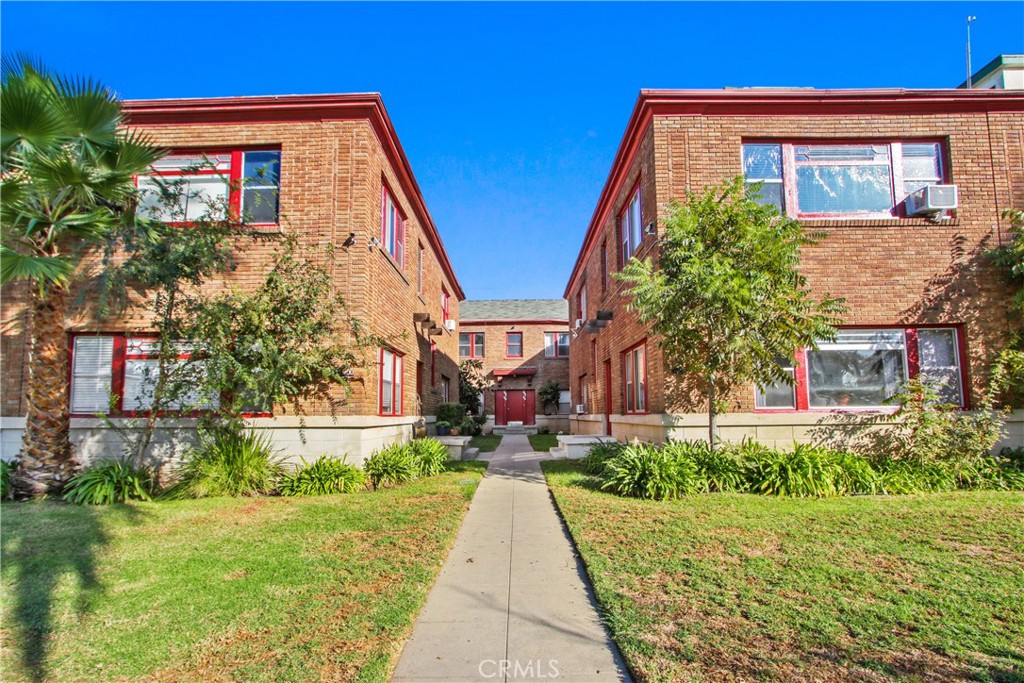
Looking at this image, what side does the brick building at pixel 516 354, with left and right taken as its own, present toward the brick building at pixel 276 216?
front

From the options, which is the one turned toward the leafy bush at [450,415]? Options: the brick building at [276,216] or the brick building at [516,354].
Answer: the brick building at [516,354]

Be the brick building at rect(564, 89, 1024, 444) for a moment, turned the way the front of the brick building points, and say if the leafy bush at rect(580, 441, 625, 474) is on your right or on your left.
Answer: on your right

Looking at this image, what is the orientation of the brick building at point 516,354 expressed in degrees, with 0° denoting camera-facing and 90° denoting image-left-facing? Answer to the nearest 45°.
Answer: approximately 0°
